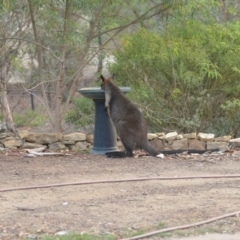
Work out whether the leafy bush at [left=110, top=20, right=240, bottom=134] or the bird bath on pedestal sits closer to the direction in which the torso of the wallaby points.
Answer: the bird bath on pedestal

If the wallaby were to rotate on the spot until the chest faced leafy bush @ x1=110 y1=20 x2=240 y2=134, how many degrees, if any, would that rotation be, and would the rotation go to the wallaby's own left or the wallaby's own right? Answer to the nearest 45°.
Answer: approximately 135° to the wallaby's own right

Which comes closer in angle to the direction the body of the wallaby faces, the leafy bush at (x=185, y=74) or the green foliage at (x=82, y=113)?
the green foliage

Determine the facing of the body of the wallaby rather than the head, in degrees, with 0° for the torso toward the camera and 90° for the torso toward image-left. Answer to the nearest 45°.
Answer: approximately 90°
